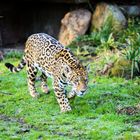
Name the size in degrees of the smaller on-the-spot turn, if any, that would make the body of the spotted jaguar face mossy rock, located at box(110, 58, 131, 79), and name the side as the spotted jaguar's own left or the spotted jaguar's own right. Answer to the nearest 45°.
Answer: approximately 90° to the spotted jaguar's own left

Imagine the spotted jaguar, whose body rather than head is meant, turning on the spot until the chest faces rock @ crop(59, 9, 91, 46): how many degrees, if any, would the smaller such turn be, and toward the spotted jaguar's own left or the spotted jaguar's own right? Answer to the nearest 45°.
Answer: approximately 135° to the spotted jaguar's own left

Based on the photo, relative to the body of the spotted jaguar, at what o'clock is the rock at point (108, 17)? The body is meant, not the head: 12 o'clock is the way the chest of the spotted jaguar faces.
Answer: The rock is roughly at 8 o'clock from the spotted jaguar.
